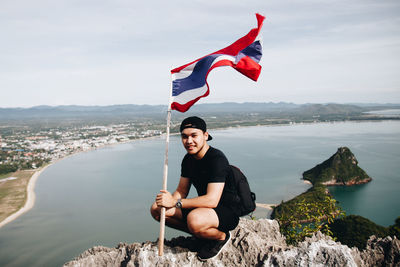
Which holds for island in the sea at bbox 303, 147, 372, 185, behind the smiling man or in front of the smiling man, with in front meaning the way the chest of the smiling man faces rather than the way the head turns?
behind

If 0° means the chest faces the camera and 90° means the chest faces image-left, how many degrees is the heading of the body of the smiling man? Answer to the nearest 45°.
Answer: approximately 45°
